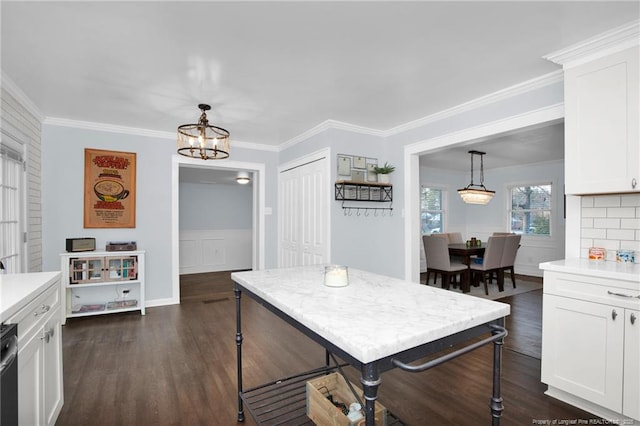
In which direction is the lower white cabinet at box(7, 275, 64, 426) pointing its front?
to the viewer's right

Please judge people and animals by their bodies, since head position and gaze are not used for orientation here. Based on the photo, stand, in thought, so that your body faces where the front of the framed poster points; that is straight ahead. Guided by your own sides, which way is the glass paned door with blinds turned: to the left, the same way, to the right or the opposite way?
to the left

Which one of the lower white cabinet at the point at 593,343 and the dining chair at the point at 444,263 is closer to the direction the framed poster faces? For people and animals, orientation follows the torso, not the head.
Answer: the lower white cabinet

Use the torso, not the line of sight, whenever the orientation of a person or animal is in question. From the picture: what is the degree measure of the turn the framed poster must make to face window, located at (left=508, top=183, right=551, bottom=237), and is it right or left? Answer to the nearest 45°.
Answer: approximately 90° to its left

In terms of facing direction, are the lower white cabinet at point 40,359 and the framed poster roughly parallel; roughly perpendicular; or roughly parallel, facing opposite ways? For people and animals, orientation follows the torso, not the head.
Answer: roughly perpendicular

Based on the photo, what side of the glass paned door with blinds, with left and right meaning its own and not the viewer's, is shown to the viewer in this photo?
right

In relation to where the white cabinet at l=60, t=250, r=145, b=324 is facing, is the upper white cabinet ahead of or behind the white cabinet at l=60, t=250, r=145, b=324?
ahead

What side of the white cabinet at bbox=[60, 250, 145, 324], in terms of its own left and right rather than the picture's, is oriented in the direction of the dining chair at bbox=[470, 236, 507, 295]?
left

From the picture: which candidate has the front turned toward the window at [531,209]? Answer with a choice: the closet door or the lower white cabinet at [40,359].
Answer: the lower white cabinet

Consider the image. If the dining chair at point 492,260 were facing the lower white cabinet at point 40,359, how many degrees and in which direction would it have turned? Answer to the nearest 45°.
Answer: approximately 90° to its left
